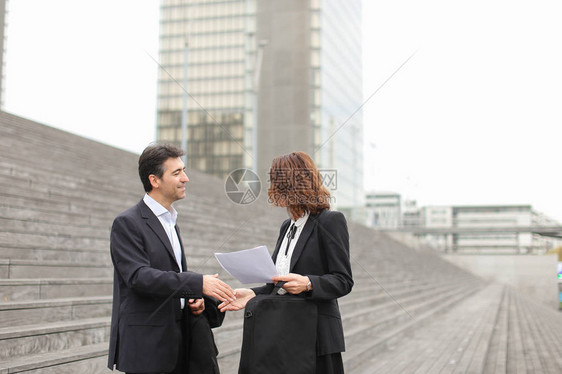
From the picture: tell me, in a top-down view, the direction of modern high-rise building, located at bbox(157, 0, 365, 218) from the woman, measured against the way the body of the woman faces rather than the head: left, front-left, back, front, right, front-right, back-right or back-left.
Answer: back-right

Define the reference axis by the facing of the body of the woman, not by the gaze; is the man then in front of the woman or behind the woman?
in front

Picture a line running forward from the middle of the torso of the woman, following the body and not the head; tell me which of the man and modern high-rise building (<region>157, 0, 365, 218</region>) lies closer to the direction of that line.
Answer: the man

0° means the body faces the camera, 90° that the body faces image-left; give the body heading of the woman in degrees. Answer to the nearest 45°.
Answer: approximately 45°
